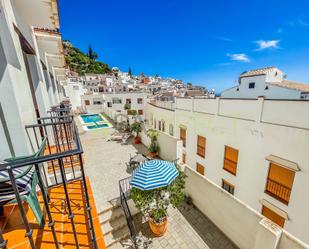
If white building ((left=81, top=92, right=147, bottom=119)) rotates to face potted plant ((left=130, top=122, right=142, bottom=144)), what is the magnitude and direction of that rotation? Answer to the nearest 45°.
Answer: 0° — it already faces it

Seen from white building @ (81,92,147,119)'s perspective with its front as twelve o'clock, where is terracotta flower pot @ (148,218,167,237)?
The terracotta flower pot is roughly at 12 o'clock from the white building.

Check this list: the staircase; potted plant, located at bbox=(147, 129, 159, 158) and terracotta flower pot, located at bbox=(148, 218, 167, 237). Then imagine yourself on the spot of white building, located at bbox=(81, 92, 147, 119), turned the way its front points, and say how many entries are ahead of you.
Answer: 3

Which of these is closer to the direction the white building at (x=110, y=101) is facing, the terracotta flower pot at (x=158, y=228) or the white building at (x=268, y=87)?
the terracotta flower pot

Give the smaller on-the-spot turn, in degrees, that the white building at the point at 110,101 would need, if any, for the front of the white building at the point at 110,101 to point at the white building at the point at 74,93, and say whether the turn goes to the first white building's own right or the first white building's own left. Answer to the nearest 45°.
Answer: approximately 135° to the first white building's own right

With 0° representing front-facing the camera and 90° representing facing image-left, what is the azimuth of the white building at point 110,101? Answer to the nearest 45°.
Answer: approximately 0°

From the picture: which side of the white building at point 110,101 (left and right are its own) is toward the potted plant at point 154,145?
front

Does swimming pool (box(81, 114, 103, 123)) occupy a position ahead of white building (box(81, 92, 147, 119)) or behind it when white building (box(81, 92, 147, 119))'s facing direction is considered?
ahead

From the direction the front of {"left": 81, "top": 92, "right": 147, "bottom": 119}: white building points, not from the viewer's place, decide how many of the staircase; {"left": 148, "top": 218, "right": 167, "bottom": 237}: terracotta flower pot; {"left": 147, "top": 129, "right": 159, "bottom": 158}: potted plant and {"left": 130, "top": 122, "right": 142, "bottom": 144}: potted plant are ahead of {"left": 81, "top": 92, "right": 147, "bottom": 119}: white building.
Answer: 4

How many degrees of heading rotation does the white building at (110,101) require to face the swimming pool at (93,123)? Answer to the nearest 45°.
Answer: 0° — it already faces it

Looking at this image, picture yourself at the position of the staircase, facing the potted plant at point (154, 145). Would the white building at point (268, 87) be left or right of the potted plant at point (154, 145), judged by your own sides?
right

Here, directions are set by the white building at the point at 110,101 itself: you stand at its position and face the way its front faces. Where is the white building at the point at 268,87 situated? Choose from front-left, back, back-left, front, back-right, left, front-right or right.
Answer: front-left

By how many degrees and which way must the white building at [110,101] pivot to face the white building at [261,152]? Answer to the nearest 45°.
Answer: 0° — it already faces it
